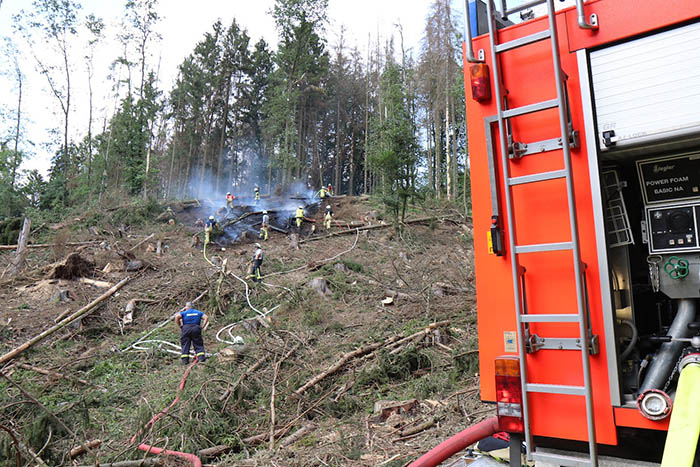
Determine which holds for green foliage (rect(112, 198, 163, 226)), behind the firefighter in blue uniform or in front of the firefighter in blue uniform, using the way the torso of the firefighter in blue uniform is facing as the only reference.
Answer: in front

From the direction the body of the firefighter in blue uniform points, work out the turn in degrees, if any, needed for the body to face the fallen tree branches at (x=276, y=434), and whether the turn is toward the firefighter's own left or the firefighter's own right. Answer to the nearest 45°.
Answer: approximately 180°

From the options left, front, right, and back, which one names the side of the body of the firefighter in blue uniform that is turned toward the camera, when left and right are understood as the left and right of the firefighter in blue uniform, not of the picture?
back

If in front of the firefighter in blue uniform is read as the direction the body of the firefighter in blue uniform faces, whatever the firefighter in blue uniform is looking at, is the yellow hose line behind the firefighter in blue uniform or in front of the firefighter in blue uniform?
behind

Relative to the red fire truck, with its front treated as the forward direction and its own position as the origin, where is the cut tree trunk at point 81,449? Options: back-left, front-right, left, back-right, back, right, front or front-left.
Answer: left

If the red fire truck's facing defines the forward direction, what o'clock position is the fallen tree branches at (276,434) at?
The fallen tree branches is roughly at 10 o'clock from the red fire truck.

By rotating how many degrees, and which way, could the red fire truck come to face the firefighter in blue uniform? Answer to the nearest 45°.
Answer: approximately 45° to its left

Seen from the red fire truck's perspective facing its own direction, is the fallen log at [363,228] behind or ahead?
ahead

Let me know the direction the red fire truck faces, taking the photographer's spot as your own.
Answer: facing away from the viewer

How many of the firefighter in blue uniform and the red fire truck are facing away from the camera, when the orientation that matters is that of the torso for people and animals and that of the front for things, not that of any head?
2

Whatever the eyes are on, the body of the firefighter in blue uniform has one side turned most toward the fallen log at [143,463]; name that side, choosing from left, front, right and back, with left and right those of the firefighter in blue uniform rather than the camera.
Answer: back

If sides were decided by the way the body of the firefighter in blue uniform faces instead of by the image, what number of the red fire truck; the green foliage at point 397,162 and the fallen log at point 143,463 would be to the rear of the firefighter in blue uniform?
2

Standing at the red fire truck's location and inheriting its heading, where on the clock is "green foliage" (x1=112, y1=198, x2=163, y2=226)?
The green foliage is roughly at 10 o'clock from the red fire truck.

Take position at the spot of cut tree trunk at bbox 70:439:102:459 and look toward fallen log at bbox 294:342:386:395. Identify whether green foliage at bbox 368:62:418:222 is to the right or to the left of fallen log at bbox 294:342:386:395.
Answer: left

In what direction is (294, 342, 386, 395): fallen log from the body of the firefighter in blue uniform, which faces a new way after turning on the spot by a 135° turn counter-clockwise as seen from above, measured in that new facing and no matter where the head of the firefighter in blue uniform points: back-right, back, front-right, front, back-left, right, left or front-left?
left

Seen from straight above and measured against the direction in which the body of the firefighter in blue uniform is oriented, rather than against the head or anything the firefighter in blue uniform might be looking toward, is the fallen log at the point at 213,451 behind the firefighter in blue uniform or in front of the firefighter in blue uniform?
behind
